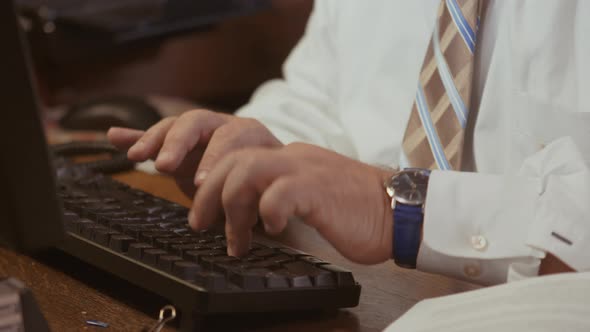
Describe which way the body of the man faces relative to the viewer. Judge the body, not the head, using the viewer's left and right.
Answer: facing the viewer and to the left of the viewer

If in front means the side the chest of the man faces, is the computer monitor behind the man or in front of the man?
in front
